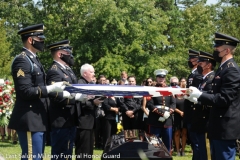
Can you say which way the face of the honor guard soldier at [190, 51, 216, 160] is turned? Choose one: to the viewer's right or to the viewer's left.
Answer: to the viewer's left

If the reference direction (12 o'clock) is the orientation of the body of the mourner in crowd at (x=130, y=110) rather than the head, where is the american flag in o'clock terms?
The american flag is roughly at 12 o'clock from the mourner in crowd.

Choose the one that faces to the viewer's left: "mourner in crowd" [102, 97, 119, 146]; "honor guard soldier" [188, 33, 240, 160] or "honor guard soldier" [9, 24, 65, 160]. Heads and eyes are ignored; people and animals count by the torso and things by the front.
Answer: "honor guard soldier" [188, 33, 240, 160]

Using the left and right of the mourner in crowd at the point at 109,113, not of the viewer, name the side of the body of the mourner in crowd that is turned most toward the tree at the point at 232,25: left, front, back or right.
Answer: left

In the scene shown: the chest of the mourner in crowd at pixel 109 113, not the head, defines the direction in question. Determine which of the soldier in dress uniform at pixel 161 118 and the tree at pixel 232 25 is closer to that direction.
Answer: the soldier in dress uniform

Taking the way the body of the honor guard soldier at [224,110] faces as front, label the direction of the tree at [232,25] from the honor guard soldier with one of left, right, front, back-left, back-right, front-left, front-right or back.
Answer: right

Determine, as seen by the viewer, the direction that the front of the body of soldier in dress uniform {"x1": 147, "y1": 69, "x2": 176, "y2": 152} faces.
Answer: toward the camera

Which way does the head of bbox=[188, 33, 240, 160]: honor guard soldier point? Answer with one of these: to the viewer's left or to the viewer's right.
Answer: to the viewer's left

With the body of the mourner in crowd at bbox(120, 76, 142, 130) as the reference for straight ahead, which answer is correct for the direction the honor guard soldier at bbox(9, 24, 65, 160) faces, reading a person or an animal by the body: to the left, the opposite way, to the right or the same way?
to the left

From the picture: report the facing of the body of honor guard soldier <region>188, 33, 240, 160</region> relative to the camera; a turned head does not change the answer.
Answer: to the viewer's left

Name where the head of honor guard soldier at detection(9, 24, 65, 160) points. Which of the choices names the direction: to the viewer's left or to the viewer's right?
to the viewer's right

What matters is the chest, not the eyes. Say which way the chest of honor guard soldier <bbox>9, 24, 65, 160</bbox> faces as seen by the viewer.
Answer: to the viewer's right
